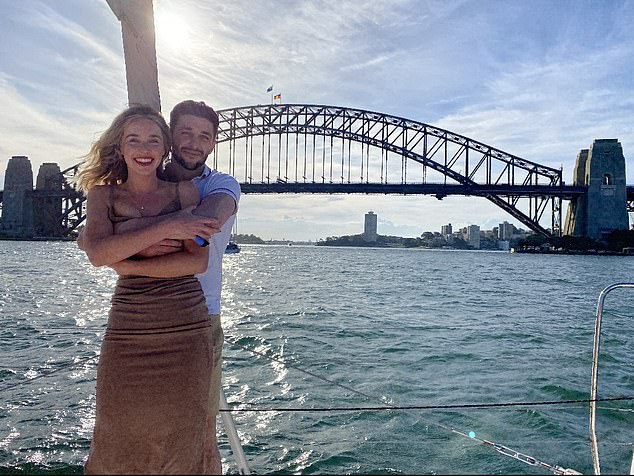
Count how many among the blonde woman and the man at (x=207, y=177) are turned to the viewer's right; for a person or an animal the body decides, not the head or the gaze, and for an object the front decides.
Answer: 0

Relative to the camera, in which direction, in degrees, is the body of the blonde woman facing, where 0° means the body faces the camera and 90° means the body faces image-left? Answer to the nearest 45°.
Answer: approximately 0°
